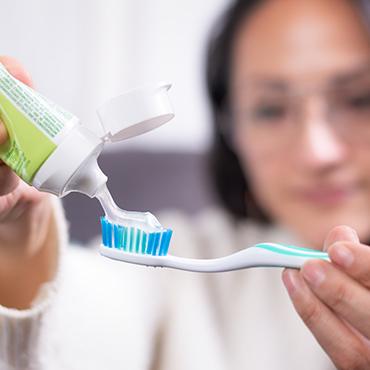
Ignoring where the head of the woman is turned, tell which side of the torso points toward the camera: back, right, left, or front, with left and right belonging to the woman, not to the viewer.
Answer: front
